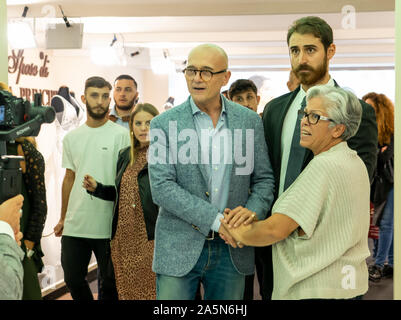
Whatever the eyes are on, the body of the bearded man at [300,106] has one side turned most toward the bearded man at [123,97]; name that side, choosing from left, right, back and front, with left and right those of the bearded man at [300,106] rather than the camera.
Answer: right

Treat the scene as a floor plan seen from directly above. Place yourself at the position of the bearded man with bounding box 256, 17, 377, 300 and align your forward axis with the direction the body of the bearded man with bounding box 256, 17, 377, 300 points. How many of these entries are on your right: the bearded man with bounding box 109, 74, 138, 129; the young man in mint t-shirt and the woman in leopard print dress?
3

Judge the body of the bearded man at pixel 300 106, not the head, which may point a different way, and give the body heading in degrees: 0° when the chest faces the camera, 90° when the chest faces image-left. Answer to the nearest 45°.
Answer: approximately 45°

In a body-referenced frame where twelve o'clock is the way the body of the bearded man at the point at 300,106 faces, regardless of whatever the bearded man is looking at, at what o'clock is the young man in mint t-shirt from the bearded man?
The young man in mint t-shirt is roughly at 3 o'clock from the bearded man.

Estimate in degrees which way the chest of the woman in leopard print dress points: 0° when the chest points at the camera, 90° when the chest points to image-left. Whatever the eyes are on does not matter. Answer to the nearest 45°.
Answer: approximately 0°

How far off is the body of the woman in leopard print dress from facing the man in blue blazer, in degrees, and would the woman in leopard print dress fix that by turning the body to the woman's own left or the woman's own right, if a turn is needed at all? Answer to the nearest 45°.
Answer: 0° — they already face them
